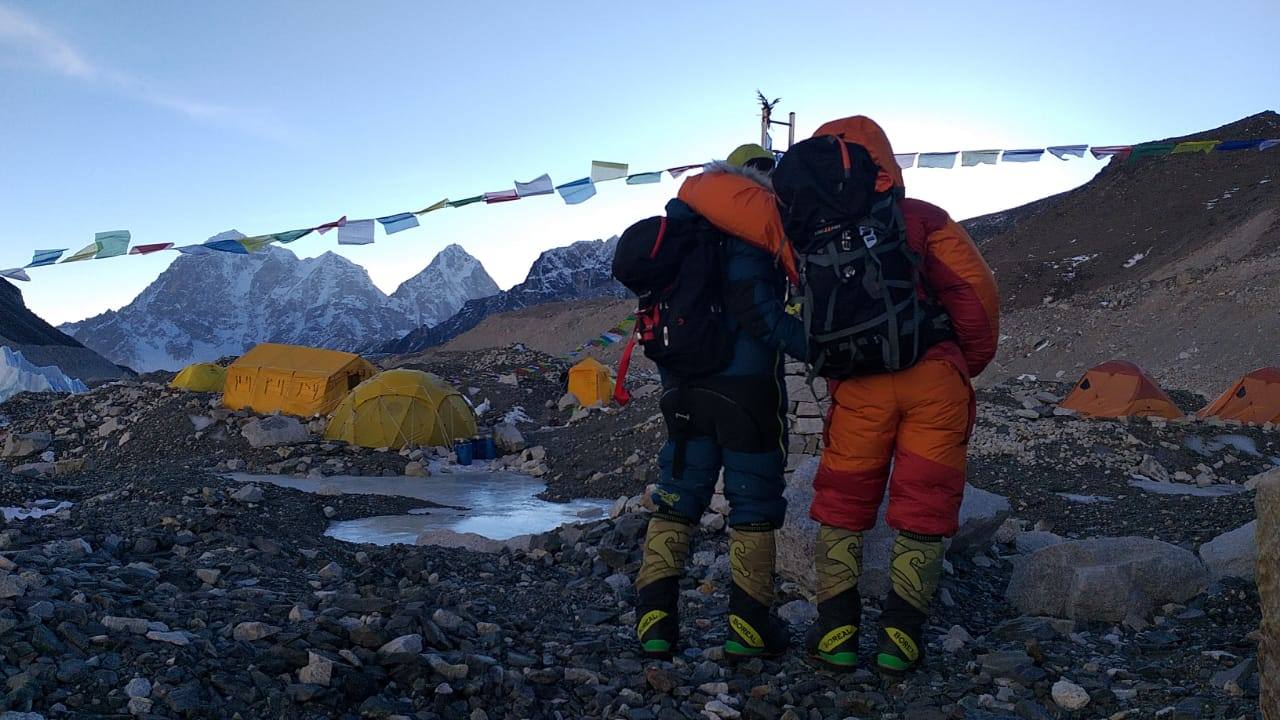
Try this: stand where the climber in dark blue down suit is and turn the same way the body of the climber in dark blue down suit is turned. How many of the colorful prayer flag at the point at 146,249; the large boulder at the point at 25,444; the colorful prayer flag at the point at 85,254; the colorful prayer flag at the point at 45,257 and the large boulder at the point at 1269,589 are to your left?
4

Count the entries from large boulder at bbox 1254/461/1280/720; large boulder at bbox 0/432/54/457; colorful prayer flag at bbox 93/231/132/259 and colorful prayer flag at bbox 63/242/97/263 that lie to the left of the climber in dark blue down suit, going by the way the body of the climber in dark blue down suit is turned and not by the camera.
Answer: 3

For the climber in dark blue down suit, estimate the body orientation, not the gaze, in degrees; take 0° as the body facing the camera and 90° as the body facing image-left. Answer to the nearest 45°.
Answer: approximately 225°

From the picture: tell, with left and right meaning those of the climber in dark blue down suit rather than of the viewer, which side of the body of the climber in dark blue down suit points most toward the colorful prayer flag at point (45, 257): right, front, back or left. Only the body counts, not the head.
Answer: left

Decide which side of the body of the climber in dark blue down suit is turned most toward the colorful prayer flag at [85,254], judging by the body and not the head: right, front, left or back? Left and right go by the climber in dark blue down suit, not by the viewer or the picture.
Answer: left

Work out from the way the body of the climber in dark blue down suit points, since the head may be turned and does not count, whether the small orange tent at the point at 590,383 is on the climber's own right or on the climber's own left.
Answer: on the climber's own left

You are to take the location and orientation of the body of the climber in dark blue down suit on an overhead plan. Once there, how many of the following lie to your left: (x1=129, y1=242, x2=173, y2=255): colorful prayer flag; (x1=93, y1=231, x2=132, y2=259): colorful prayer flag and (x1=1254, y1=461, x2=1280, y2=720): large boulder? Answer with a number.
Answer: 2

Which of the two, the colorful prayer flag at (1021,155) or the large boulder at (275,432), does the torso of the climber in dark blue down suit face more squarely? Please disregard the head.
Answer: the colorful prayer flag

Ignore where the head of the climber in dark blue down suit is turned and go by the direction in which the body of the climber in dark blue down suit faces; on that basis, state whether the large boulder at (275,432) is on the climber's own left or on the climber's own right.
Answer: on the climber's own left
